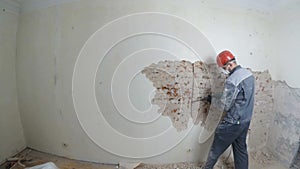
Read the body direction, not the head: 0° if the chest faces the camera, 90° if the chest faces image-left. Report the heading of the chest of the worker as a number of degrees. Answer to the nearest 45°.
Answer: approximately 135°

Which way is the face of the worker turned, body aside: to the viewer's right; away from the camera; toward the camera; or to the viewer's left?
to the viewer's left
